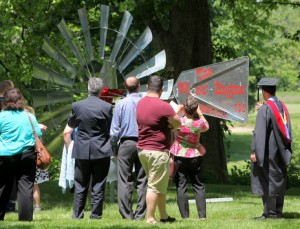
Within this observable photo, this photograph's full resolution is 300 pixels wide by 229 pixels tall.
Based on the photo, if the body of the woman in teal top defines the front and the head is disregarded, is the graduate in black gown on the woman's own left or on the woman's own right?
on the woman's own right

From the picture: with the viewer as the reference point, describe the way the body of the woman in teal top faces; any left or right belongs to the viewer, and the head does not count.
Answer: facing away from the viewer

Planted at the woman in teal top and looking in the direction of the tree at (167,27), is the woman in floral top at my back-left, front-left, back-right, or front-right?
front-right

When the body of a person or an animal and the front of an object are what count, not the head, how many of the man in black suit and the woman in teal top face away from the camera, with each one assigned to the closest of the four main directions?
2

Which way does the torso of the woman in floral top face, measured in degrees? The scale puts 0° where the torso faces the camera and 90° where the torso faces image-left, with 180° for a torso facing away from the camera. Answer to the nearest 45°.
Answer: approximately 180°

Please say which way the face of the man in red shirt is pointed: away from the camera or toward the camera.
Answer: away from the camera

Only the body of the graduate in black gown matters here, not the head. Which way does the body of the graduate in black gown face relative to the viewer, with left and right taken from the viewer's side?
facing away from the viewer and to the left of the viewer

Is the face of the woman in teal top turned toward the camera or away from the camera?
away from the camera

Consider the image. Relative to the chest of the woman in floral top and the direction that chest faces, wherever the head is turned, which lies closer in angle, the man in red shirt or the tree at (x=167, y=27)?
the tree

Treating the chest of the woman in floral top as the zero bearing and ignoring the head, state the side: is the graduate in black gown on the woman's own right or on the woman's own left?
on the woman's own right

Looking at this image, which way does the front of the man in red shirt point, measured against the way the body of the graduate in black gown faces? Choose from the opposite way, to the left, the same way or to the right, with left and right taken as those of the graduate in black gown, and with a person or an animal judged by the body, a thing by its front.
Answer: to the right

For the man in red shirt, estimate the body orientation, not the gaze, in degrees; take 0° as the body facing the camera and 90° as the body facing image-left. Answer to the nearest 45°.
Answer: approximately 225°

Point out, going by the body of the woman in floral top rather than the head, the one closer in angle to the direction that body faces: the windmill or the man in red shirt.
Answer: the windmill

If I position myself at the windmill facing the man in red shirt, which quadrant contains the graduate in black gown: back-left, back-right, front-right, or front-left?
front-left

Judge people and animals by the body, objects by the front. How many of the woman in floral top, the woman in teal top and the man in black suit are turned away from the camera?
3
